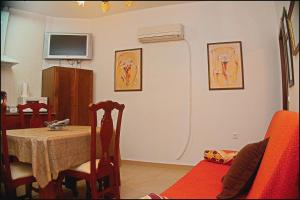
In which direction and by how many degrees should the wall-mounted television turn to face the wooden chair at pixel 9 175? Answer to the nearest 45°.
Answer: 0° — it already faces it

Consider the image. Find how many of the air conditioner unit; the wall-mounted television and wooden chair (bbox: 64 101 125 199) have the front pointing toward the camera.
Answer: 2

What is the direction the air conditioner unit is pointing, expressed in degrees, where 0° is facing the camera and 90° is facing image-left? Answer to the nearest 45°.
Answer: approximately 0°

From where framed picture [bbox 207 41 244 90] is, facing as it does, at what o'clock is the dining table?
The dining table is roughly at 1 o'clock from the framed picture.

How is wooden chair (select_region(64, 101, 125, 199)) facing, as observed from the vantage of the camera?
facing away from the viewer and to the left of the viewer

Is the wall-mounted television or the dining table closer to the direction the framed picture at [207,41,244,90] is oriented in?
the dining table
